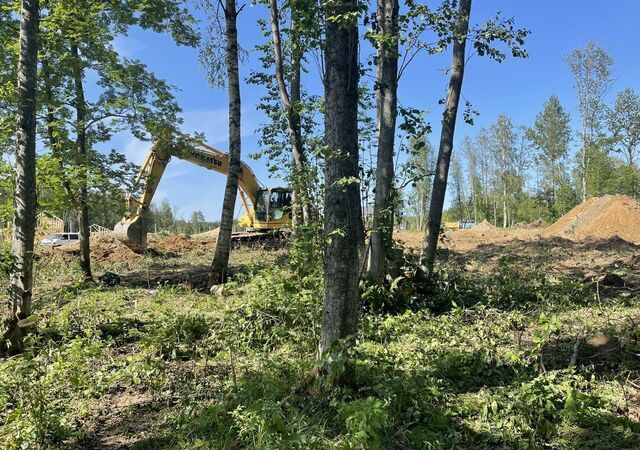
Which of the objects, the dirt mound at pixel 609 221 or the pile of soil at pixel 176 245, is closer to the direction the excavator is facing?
the pile of soil

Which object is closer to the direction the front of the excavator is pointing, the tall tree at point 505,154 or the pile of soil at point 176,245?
the pile of soil

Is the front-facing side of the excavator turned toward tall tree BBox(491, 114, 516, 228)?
no

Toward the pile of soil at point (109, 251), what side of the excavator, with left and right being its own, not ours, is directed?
front

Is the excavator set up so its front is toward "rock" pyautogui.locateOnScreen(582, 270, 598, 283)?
no

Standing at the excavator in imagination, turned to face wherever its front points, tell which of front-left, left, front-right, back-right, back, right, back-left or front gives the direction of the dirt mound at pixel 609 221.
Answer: back

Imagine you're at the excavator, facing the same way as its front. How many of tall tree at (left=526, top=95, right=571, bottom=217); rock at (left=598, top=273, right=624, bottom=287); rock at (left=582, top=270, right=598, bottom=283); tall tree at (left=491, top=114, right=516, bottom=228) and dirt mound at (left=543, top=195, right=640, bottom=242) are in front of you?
0

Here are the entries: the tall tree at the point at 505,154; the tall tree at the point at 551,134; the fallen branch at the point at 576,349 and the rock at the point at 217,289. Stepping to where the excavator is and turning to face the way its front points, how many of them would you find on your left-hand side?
2

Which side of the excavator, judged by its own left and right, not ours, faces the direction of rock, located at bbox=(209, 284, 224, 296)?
left

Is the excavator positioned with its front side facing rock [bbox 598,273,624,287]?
no

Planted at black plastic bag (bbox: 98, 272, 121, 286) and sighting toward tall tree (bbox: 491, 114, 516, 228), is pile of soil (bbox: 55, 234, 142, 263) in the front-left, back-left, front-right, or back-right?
front-left

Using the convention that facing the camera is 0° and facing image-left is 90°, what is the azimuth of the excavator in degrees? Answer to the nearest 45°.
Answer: approximately 90°
